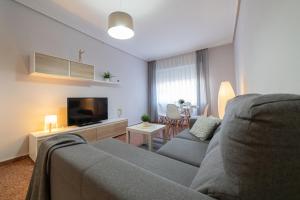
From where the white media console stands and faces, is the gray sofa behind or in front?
in front

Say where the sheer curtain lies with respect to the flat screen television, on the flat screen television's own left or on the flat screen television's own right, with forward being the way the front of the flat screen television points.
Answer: on the flat screen television's own left

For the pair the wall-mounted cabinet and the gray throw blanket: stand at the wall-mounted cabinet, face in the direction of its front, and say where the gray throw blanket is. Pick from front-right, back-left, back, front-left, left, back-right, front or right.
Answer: front-right

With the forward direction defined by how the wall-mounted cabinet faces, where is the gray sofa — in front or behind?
in front

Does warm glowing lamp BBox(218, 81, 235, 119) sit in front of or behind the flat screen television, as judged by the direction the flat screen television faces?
in front

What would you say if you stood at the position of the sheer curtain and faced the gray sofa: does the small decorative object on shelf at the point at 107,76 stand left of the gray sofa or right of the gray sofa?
right

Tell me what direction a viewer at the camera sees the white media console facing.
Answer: facing the viewer and to the right of the viewer

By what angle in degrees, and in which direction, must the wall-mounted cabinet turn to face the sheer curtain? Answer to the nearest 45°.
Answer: approximately 45° to its left

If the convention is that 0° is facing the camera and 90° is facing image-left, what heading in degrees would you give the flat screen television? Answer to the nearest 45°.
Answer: approximately 315°
